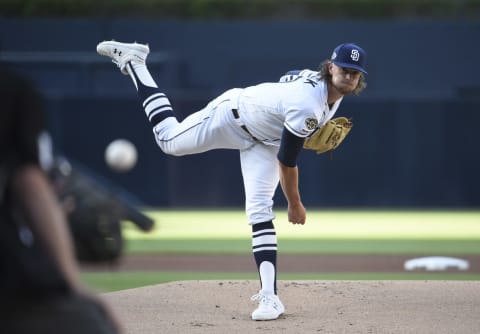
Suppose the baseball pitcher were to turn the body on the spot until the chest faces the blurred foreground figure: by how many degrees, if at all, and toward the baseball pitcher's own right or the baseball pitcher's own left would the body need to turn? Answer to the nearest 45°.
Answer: approximately 45° to the baseball pitcher's own right

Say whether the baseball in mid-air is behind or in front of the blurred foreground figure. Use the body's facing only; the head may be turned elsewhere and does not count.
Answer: in front

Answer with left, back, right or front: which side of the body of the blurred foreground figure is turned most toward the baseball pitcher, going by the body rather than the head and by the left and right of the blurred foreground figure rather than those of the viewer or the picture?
front

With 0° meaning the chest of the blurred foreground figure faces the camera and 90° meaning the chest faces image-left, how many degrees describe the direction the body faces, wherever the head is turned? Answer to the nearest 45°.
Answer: approximately 225°

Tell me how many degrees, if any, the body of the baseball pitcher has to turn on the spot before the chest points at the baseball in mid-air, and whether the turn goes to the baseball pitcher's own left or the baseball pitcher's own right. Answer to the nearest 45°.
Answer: approximately 45° to the baseball pitcher's own right
